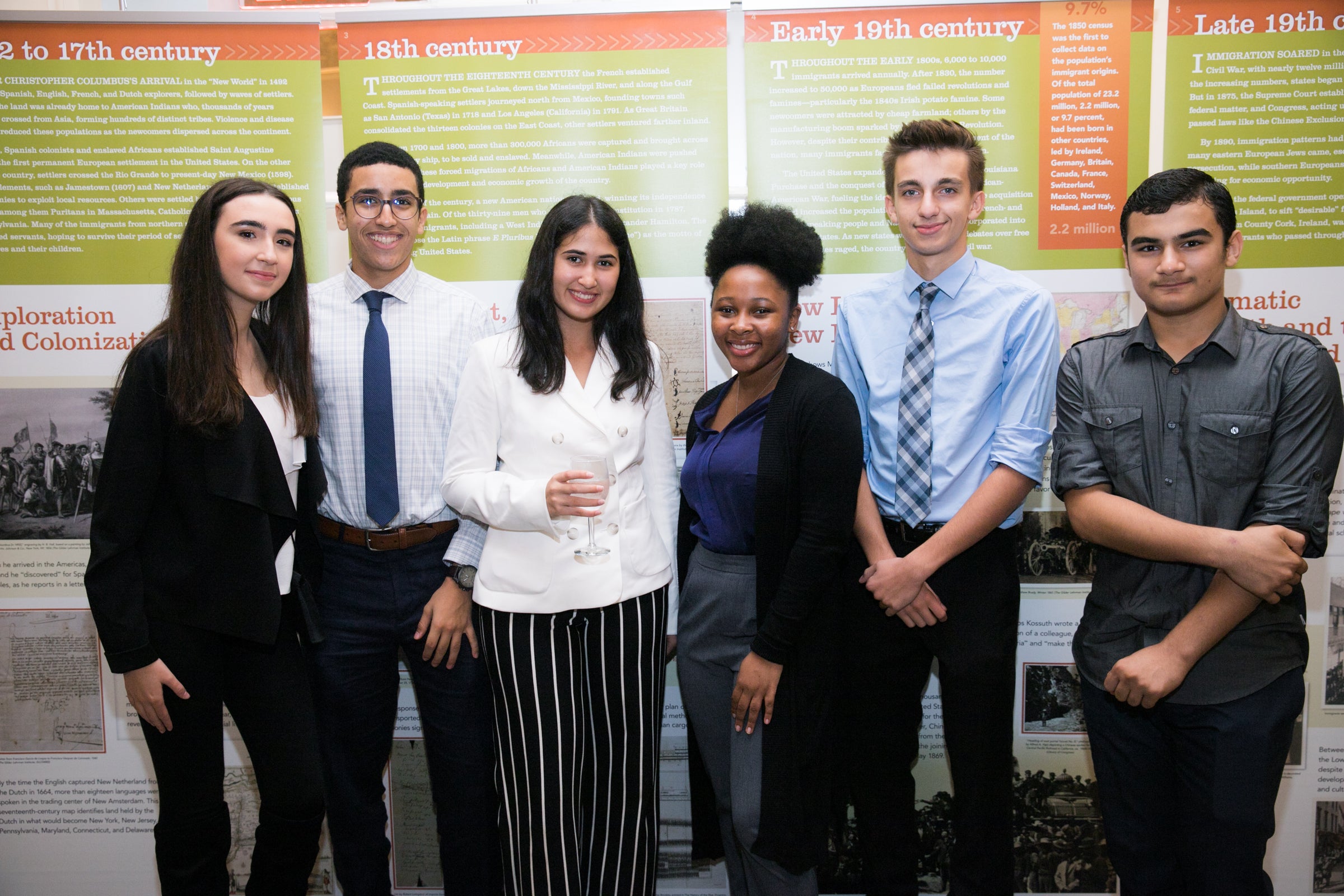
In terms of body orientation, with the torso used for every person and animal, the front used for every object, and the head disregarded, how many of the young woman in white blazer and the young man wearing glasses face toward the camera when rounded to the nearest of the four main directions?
2

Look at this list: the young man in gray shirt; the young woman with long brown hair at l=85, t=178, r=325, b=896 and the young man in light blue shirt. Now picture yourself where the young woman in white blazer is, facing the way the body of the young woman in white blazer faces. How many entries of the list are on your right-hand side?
1

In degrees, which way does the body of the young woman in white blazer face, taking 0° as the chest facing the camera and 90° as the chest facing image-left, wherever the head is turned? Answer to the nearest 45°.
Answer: approximately 0°

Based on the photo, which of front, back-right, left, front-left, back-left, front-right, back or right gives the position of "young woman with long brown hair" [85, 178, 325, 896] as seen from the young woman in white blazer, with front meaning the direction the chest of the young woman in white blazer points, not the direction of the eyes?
right

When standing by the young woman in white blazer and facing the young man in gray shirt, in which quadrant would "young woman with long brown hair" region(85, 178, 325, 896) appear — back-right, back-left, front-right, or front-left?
back-right

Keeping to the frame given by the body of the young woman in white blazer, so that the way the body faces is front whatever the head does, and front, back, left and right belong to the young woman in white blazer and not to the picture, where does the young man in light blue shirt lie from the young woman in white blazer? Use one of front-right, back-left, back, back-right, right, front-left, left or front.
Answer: left
